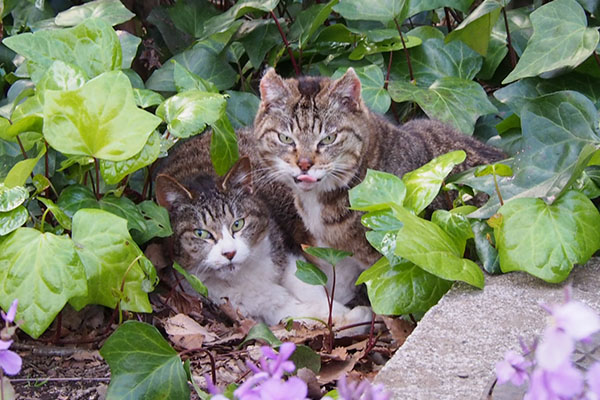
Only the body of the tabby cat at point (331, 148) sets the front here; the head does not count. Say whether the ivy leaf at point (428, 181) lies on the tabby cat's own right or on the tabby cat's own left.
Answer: on the tabby cat's own left

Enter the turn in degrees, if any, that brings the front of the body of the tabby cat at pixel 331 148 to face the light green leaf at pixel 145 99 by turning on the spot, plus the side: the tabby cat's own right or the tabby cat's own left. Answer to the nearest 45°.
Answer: approximately 45° to the tabby cat's own right

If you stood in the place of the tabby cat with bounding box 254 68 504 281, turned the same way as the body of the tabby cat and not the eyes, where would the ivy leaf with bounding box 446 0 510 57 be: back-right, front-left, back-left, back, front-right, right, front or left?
back

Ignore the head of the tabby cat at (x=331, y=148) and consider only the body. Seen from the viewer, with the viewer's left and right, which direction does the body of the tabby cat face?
facing the viewer and to the left of the viewer

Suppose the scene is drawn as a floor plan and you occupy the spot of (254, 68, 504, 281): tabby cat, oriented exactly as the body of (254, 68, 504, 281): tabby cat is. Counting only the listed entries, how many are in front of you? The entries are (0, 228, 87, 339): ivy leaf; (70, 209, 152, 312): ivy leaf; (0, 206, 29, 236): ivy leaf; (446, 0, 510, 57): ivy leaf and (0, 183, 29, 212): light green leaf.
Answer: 4

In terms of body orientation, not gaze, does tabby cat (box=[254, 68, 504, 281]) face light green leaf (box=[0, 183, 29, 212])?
yes

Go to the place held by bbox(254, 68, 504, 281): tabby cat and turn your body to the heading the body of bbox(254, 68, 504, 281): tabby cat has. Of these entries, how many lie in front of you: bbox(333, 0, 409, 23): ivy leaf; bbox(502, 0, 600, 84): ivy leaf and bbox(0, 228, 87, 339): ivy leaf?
1

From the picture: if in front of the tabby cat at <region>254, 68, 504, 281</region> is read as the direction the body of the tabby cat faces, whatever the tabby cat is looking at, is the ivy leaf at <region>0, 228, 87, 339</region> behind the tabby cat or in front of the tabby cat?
in front

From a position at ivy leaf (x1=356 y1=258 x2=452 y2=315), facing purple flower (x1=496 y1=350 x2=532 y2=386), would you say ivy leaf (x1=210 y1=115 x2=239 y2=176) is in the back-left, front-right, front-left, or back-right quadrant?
back-right

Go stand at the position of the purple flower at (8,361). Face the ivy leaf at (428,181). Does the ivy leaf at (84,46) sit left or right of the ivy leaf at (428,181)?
left

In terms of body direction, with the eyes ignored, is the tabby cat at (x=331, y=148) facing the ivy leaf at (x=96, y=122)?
no
